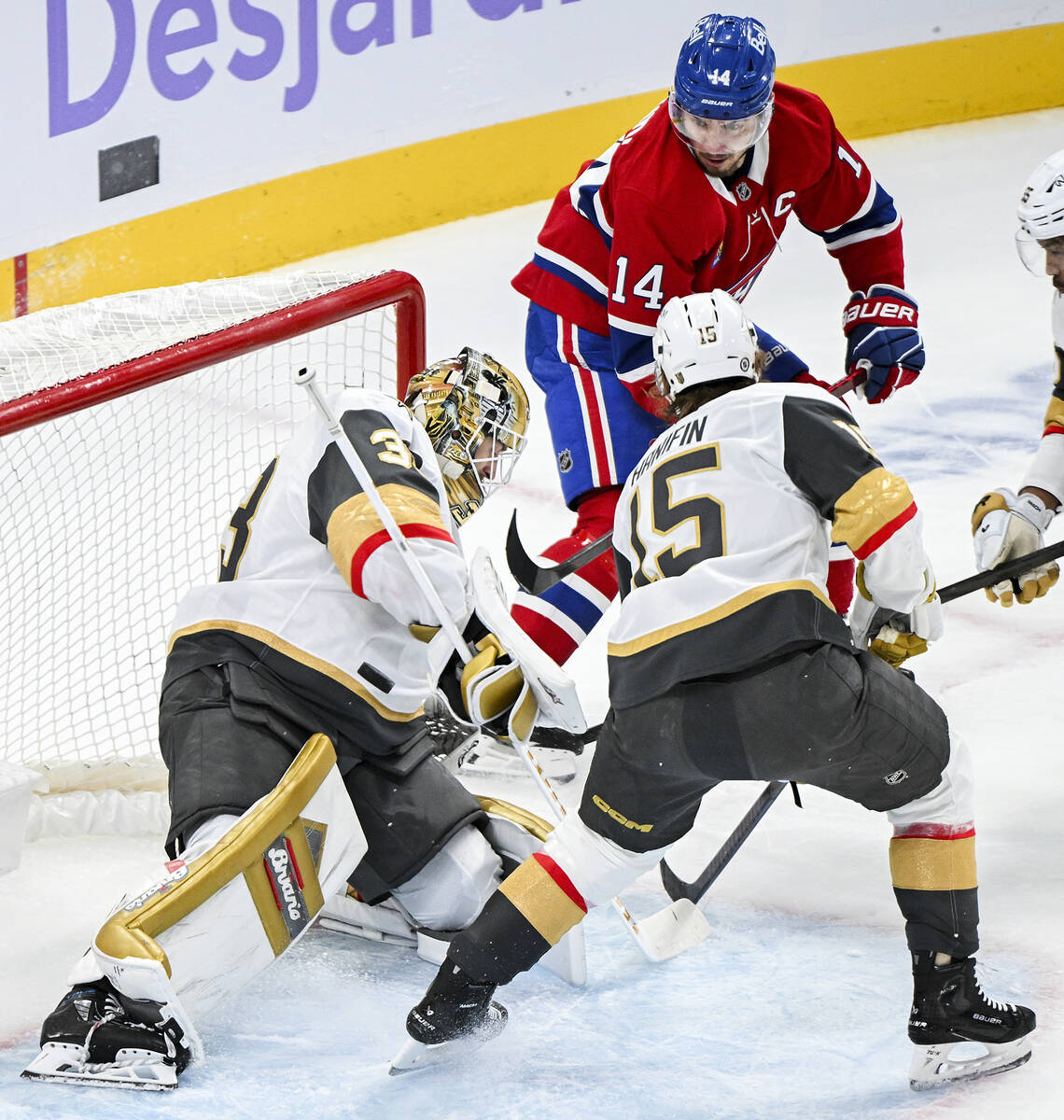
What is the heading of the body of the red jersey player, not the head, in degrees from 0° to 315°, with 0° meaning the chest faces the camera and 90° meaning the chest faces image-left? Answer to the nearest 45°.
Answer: approximately 315°

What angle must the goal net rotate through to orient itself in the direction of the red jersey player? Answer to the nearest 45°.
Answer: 0° — it already faces them

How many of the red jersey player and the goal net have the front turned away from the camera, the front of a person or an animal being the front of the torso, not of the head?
0

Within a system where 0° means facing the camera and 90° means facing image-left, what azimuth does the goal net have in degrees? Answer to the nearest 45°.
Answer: approximately 315°

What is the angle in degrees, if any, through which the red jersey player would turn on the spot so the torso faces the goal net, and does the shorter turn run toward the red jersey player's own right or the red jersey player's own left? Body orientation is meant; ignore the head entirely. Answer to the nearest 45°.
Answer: approximately 135° to the red jersey player's own right
